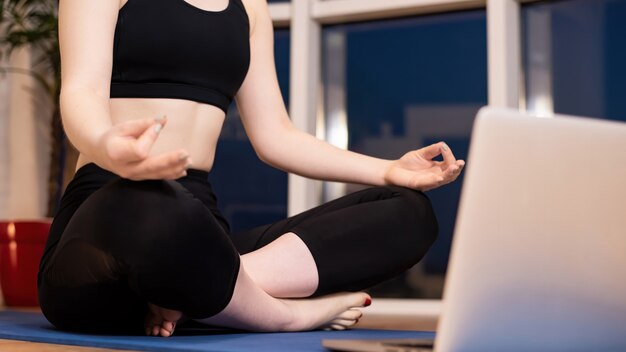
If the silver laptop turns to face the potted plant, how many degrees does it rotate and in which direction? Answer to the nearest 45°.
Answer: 0° — it already faces it

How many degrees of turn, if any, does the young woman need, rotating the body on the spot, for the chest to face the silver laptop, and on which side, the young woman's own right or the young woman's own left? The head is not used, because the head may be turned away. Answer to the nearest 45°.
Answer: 0° — they already face it

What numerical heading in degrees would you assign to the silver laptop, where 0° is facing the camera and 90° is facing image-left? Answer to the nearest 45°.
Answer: approximately 135°

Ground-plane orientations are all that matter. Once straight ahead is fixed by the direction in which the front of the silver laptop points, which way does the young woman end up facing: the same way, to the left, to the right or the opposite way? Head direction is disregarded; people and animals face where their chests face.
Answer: the opposite way

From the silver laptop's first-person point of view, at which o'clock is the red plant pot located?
The red plant pot is roughly at 12 o'clock from the silver laptop.

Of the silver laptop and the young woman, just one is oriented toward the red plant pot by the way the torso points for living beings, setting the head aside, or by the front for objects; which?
the silver laptop

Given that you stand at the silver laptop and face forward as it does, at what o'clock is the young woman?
The young woman is roughly at 12 o'clock from the silver laptop.

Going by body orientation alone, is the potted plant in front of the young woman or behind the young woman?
behind

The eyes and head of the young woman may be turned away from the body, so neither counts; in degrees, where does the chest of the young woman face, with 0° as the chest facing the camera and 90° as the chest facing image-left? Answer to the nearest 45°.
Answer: approximately 315°

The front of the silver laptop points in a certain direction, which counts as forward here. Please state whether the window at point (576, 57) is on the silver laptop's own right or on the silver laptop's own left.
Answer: on the silver laptop's own right
